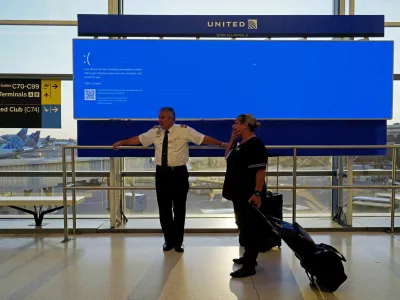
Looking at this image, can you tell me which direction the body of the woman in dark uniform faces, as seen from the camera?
to the viewer's left

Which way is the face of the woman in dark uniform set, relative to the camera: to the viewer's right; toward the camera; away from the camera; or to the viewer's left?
to the viewer's left

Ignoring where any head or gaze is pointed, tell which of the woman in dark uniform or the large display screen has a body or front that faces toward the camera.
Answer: the large display screen

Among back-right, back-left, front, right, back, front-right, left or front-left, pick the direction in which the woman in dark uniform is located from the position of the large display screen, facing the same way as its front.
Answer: front

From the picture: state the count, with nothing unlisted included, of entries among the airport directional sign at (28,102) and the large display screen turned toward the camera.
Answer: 2

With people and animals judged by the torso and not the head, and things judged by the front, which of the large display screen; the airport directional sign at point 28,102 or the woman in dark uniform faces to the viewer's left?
the woman in dark uniform

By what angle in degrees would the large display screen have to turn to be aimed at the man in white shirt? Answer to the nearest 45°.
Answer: approximately 45° to its right

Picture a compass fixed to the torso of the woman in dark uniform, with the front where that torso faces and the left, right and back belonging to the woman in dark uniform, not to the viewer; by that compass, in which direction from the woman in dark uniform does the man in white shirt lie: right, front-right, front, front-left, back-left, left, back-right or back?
front-right

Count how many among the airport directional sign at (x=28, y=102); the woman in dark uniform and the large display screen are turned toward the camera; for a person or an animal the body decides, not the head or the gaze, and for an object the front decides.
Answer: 2

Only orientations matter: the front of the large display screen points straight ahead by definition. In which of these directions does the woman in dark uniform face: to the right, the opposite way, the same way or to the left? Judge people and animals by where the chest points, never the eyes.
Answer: to the right

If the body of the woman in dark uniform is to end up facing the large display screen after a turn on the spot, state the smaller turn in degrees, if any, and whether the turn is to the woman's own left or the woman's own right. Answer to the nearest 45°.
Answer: approximately 90° to the woman's own right

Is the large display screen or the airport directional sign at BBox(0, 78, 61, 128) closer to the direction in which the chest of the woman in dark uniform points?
the airport directional sign

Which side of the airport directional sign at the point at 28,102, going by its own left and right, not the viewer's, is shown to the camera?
front

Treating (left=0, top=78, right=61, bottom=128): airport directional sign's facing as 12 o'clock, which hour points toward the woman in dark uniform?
The woman in dark uniform is roughly at 11 o'clock from the airport directional sign.
